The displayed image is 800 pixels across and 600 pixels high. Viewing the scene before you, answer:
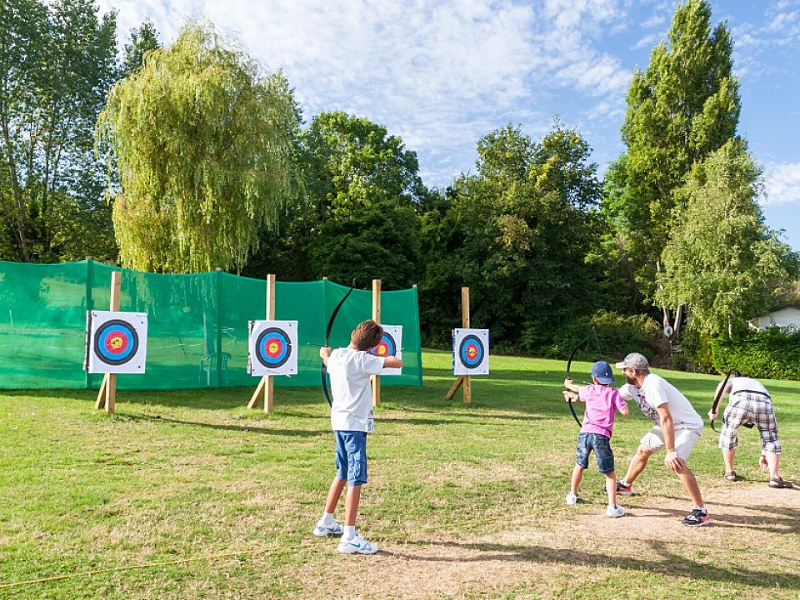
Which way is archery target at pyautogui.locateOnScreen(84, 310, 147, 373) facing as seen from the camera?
toward the camera

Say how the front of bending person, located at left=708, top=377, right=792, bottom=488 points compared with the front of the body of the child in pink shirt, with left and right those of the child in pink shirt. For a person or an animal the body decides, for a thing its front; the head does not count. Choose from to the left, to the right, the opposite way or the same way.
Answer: the same way

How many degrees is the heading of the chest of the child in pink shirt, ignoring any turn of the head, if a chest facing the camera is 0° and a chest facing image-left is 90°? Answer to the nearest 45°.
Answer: approximately 180°

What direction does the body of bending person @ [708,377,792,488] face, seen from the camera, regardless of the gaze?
away from the camera

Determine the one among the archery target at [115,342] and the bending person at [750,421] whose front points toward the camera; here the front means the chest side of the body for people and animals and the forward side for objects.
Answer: the archery target

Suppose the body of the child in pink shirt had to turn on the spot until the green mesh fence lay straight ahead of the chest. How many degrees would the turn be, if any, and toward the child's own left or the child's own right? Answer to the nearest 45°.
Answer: approximately 45° to the child's own left

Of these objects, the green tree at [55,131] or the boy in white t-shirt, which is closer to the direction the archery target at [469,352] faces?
the boy in white t-shirt

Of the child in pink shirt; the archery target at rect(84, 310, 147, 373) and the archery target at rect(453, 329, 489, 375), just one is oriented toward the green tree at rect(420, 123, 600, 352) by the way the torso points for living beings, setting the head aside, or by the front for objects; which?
the child in pink shirt

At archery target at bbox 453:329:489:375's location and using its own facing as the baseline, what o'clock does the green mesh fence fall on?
The green mesh fence is roughly at 4 o'clock from the archery target.

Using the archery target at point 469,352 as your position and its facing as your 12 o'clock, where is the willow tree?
The willow tree is roughly at 5 o'clock from the archery target.

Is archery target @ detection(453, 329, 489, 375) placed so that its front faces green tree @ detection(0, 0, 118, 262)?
no

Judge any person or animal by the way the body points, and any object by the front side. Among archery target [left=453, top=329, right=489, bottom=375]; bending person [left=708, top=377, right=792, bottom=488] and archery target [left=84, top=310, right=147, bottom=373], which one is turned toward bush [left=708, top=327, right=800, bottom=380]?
the bending person

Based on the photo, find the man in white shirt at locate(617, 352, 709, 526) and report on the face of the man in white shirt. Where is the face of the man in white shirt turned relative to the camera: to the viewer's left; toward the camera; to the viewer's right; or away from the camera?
to the viewer's left
